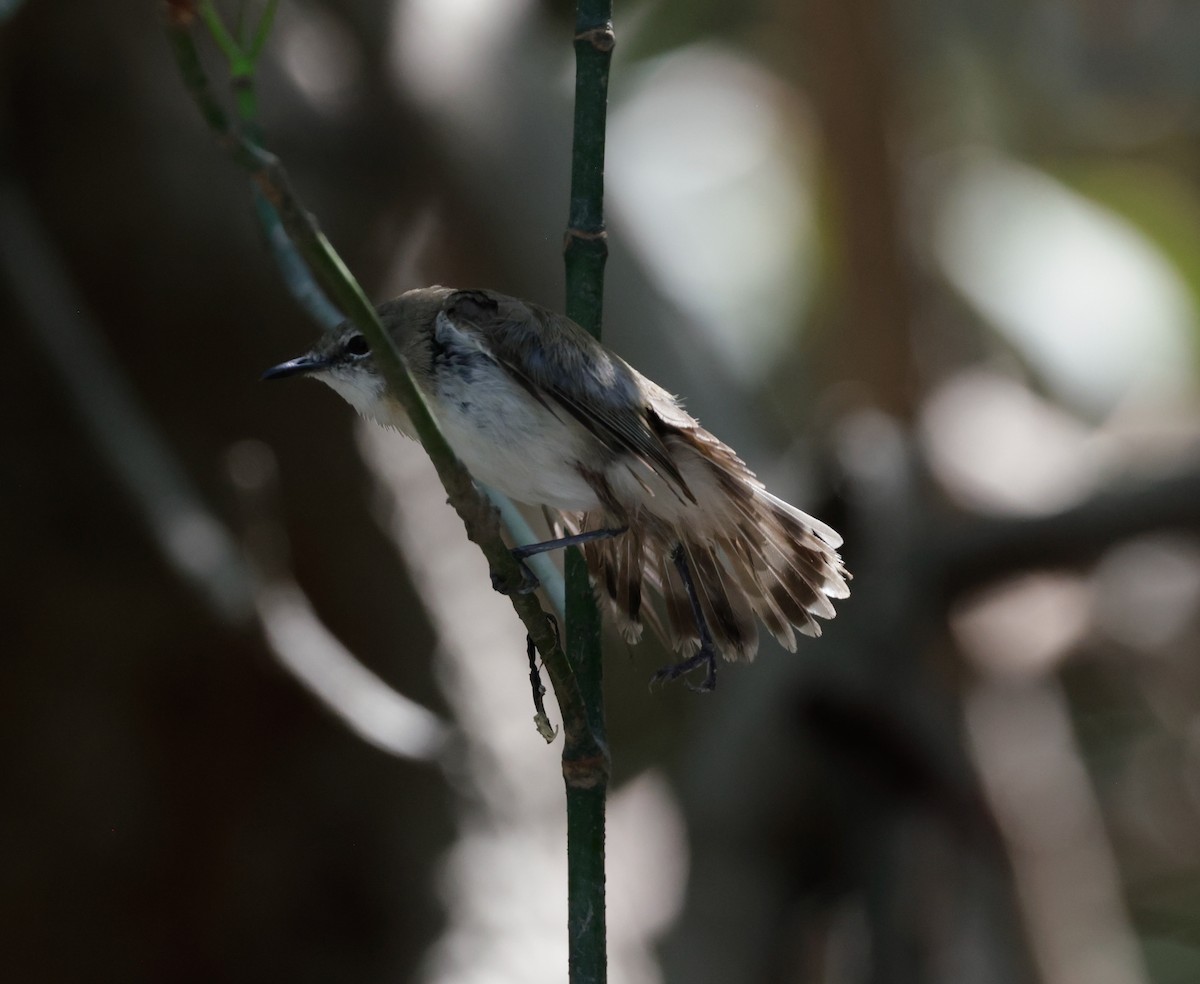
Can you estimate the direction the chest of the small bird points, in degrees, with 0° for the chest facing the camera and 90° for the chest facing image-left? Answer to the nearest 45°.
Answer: approximately 90°
